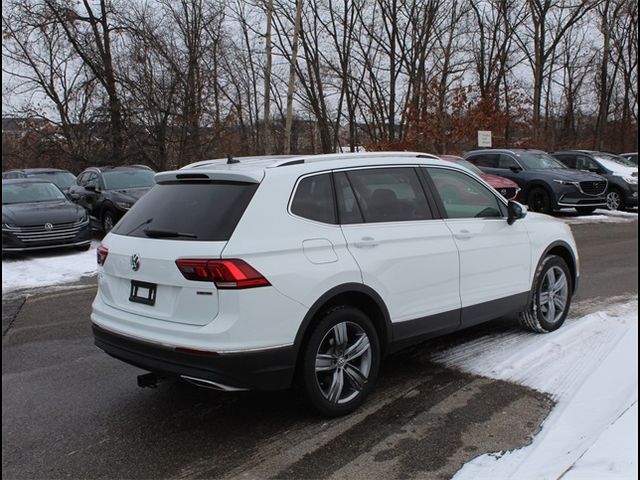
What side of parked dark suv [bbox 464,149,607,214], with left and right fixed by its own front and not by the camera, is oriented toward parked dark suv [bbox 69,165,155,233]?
right

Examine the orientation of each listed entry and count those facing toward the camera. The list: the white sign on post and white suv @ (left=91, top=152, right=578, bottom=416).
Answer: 1

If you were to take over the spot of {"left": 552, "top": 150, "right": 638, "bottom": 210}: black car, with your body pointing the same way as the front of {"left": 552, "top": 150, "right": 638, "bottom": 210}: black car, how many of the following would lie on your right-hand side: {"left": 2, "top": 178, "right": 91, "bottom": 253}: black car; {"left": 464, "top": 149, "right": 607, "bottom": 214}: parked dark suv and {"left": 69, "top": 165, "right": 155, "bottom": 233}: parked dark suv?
3

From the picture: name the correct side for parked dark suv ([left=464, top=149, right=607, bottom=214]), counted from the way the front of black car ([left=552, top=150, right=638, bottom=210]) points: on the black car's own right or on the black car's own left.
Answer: on the black car's own right

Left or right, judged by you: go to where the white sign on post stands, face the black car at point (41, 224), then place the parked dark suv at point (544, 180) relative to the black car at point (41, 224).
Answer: left

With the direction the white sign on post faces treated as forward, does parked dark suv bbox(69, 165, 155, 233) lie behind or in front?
in front

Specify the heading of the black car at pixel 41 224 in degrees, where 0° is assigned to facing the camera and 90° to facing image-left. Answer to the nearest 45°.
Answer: approximately 315°

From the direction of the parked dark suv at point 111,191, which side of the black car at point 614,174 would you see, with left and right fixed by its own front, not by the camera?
right

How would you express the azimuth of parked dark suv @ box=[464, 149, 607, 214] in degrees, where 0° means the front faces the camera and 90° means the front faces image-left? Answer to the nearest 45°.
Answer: approximately 315°
